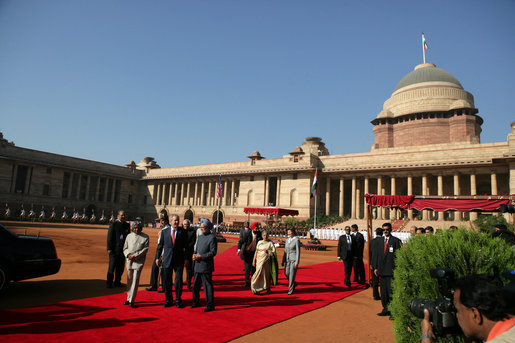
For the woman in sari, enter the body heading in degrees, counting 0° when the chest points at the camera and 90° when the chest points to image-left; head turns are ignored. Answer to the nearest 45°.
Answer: approximately 0°

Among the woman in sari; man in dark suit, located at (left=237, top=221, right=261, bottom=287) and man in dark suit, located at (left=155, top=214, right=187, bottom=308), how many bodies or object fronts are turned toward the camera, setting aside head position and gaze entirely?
3

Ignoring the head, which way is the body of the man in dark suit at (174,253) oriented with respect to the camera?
toward the camera

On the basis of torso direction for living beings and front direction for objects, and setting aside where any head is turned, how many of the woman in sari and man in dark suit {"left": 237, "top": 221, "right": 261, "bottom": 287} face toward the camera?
2

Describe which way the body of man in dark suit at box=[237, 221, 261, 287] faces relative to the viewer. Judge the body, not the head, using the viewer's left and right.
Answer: facing the viewer

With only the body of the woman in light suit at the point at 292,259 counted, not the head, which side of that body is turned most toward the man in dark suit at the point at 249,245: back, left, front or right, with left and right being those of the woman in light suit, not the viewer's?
right

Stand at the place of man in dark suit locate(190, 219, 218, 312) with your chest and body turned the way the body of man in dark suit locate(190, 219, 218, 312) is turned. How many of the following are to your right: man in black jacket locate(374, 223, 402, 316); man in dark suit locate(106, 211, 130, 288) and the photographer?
1

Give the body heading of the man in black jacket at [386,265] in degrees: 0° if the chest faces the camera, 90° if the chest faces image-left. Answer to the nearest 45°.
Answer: approximately 45°

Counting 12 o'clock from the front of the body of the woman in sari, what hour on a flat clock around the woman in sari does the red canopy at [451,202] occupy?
The red canopy is roughly at 8 o'clock from the woman in sari.

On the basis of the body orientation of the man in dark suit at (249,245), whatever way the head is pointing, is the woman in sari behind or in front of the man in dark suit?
in front

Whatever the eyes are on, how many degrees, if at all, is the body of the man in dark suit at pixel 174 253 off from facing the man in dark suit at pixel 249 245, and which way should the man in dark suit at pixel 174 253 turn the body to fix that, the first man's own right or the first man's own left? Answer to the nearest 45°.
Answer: approximately 135° to the first man's own left
